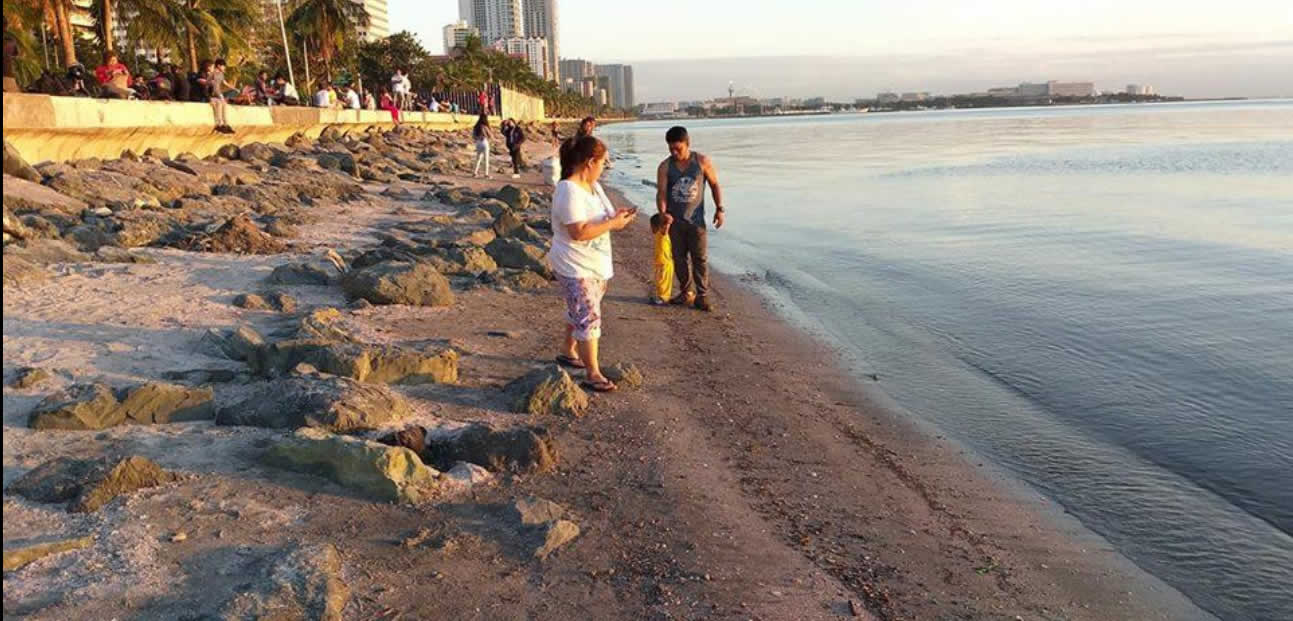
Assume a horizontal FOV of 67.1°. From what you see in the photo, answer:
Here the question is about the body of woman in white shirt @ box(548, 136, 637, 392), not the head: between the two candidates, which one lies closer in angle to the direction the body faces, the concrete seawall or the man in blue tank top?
the man in blue tank top

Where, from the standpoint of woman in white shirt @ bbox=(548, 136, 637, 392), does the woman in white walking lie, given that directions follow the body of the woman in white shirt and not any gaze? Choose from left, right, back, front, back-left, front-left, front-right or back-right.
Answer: left

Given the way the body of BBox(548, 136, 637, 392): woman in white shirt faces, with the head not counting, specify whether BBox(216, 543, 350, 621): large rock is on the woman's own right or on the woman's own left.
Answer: on the woman's own right

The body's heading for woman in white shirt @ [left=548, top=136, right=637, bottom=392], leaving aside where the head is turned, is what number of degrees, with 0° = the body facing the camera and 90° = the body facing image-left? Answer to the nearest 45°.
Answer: approximately 270°

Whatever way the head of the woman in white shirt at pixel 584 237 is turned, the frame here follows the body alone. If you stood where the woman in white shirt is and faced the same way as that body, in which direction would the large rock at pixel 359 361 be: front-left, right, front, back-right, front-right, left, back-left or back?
back

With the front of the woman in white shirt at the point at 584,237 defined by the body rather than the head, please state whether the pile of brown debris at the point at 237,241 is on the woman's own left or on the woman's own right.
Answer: on the woman's own left

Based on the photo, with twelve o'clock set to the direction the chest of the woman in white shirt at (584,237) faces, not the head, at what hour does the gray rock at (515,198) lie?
The gray rock is roughly at 9 o'clock from the woman in white shirt.

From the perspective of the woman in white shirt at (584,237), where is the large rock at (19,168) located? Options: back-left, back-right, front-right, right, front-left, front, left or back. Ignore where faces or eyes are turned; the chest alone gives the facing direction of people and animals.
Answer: back-left

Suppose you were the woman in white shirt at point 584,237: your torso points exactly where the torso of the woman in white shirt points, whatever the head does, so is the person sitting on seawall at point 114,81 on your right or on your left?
on your left

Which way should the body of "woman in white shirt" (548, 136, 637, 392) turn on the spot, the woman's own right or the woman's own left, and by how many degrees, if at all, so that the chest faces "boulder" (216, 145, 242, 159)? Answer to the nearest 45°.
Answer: approximately 135° to the woman's own left

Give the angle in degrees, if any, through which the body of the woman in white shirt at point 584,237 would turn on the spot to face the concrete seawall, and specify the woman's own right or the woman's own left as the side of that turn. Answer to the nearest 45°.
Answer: approximately 135° to the woman's own left

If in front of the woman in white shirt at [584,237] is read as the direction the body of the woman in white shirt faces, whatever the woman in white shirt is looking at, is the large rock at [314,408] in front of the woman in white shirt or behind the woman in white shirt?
behind

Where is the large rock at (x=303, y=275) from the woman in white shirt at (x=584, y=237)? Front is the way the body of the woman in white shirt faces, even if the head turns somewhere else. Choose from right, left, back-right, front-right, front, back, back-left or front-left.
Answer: back-left

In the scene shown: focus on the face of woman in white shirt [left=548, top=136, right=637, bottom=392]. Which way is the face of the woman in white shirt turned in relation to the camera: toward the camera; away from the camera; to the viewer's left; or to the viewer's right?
to the viewer's right

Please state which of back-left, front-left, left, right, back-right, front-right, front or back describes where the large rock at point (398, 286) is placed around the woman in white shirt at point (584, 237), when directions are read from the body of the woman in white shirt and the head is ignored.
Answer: back-left

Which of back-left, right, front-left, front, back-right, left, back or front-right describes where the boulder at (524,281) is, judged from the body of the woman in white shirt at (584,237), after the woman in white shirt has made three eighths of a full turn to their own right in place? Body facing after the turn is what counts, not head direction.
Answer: back-right
